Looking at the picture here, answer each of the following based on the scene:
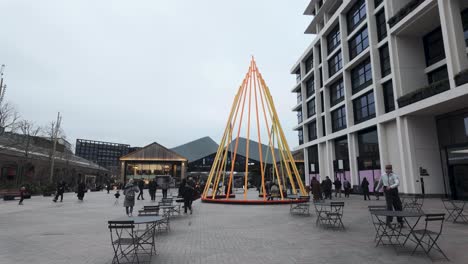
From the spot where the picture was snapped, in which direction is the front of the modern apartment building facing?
facing the viewer and to the left of the viewer

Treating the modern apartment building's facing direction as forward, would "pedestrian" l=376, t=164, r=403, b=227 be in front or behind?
in front
